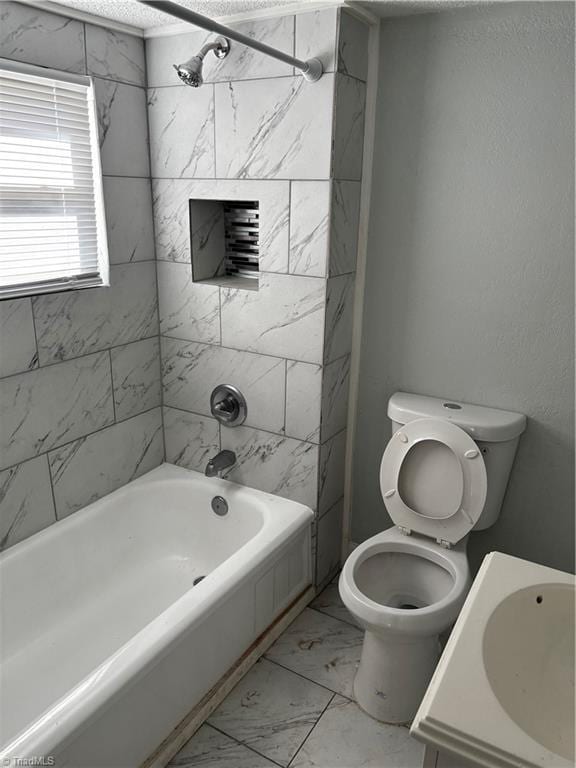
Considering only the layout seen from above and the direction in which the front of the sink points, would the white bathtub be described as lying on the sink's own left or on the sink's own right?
on the sink's own right

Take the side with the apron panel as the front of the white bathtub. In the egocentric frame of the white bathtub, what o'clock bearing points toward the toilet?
The toilet is roughly at 11 o'clock from the white bathtub.

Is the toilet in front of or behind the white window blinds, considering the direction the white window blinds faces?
in front

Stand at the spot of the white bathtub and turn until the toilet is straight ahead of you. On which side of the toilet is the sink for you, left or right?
right

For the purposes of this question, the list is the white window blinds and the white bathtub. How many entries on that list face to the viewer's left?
0
